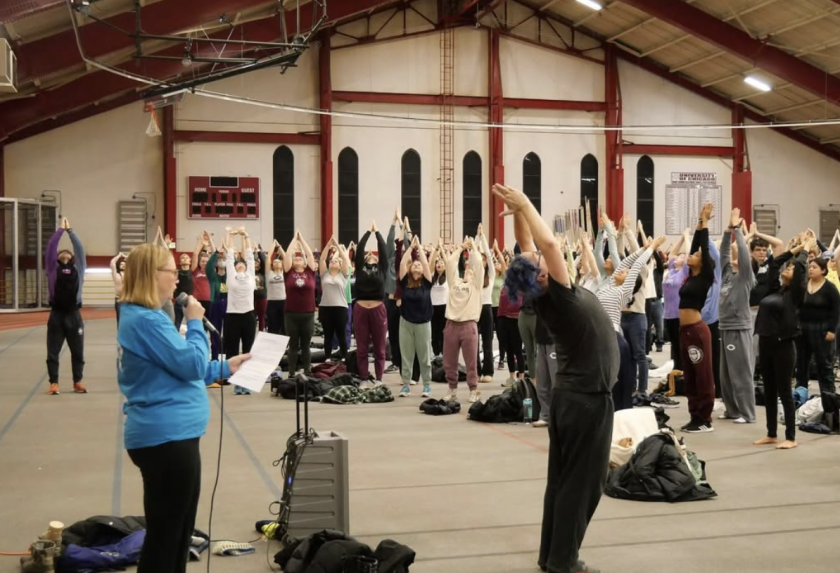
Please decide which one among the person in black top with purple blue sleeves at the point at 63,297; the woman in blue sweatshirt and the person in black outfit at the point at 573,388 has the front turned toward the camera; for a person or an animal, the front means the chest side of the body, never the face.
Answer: the person in black top with purple blue sleeves

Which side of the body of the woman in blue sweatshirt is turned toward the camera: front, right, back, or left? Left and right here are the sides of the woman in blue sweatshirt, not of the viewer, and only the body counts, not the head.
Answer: right

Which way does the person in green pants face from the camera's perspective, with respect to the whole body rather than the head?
toward the camera

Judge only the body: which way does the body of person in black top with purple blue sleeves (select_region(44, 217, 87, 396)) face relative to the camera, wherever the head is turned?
toward the camera

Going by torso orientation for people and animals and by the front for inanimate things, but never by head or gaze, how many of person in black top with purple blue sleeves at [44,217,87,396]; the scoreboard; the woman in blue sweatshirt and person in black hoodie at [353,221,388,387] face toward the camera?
3

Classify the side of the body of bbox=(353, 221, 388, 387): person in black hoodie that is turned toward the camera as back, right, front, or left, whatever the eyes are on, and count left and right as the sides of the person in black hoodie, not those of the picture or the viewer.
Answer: front

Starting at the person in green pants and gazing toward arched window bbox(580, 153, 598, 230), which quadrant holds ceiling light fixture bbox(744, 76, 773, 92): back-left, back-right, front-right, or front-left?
front-right

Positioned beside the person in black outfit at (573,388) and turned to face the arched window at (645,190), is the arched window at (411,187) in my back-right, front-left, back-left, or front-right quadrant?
front-left

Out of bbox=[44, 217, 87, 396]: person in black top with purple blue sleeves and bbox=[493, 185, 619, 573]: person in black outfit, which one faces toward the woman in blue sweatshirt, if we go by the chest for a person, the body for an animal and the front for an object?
the person in black top with purple blue sleeves

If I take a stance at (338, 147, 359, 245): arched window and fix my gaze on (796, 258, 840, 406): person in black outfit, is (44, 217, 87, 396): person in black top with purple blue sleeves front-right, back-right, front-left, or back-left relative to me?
front-right

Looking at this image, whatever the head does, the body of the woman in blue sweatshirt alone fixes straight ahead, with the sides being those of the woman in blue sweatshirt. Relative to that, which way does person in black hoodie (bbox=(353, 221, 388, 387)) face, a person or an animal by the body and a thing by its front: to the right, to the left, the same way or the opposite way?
to the right

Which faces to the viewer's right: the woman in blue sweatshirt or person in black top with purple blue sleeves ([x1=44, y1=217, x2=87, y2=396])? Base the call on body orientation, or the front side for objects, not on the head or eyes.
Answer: the woman in blue sweatshirt

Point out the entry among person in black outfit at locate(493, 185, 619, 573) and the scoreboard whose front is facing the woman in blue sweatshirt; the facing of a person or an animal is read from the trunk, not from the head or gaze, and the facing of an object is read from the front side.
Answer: the scoreboard

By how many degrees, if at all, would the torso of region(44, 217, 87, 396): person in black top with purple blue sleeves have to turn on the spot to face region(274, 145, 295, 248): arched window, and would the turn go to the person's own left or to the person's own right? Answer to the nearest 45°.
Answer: approximately 135° to the person's own left

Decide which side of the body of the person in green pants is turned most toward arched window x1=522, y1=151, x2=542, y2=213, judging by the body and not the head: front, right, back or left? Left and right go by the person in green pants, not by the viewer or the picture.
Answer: back
